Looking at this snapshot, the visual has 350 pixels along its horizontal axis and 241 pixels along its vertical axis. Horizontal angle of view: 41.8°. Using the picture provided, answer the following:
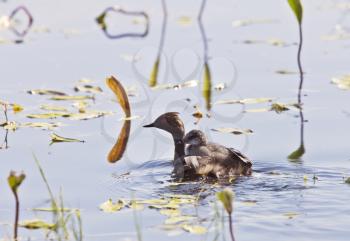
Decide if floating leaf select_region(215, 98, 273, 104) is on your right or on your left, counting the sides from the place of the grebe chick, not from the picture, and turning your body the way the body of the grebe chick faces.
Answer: on your right

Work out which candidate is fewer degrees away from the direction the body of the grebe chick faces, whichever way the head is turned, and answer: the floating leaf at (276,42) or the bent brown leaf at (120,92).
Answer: the bent brown leaf

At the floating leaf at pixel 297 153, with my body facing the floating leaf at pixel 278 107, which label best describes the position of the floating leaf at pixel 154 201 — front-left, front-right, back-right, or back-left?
back-left

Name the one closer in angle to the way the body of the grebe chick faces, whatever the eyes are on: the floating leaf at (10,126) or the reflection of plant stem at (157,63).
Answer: the floating leaf

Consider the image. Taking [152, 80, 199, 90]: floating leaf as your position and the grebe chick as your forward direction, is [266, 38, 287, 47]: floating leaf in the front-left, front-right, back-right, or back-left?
back-left

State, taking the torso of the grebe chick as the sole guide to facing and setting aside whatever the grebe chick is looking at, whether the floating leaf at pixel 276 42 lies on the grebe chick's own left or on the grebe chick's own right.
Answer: on the grebe chick's own right

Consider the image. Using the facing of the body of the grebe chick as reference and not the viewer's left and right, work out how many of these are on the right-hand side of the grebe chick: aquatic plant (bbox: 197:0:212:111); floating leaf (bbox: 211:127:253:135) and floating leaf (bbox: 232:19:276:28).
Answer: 3

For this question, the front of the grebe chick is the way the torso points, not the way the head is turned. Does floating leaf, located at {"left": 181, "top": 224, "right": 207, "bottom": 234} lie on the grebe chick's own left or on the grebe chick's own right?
on the grebe chick's own left

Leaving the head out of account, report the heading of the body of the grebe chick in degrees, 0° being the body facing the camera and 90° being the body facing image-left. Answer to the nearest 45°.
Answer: approximately 90°
